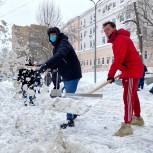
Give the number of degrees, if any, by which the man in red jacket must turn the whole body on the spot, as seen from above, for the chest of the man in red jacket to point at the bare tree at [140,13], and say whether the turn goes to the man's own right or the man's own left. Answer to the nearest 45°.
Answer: approximately 90° to the man's own right

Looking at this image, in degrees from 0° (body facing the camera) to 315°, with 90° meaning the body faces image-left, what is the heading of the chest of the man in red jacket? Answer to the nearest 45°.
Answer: approximately 90°
